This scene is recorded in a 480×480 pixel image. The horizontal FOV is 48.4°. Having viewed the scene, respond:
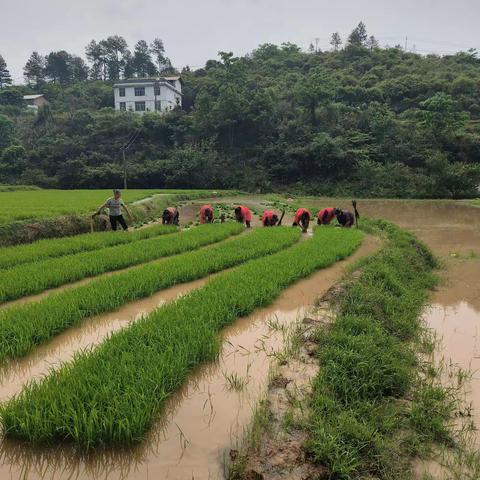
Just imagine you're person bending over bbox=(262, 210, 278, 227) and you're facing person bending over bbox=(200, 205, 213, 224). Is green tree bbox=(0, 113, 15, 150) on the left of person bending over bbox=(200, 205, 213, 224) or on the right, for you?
right

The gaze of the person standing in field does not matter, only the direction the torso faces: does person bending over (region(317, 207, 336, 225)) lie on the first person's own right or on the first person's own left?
on the first person's own left

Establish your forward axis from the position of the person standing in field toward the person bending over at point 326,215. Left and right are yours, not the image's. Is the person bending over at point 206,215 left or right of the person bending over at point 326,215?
left

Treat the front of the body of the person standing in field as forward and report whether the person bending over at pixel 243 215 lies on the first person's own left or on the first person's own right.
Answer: on the first person's own left

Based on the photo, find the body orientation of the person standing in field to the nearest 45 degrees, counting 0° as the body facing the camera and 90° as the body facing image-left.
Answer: approximately 0°

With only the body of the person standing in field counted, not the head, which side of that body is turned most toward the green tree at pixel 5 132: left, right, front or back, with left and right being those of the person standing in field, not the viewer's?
back
